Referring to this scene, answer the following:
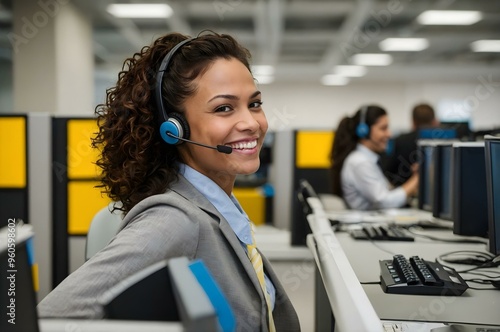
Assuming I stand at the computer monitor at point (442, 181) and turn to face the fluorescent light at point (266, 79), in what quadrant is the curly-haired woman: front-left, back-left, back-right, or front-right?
back-left

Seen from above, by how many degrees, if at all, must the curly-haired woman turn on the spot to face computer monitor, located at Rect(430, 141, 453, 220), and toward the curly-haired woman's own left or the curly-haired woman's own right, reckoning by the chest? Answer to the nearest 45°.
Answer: approximately 90° to the curly-haired woman's own left
